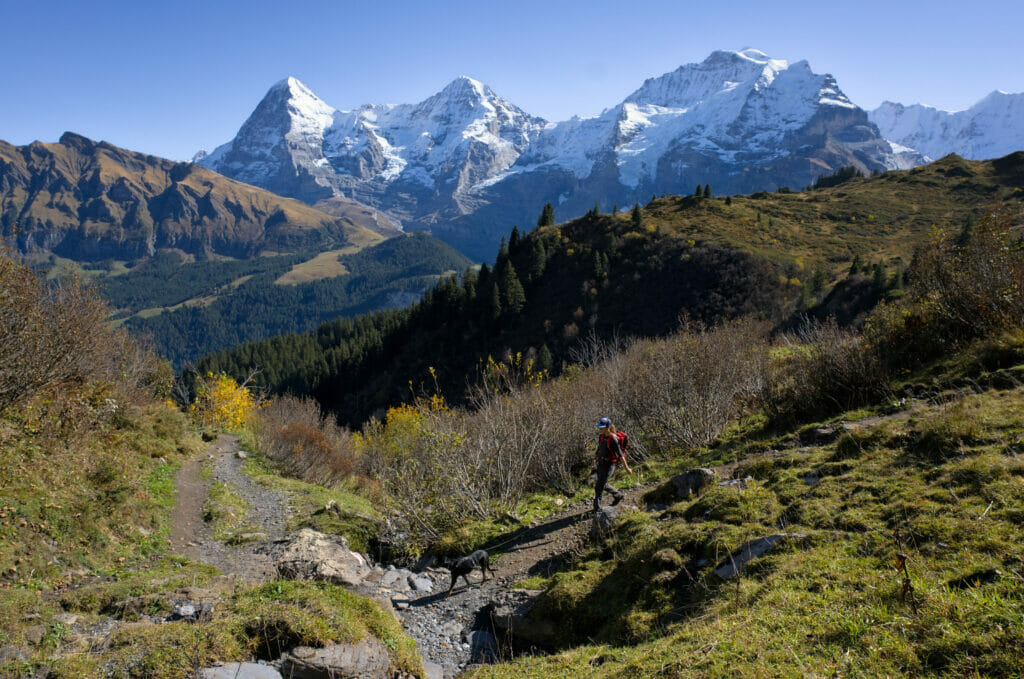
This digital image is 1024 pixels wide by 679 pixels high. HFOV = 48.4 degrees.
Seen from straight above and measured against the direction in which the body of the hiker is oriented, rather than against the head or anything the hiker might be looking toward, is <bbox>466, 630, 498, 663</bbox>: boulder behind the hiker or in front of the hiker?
in front

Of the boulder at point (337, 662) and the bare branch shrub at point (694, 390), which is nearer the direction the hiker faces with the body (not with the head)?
the boulder

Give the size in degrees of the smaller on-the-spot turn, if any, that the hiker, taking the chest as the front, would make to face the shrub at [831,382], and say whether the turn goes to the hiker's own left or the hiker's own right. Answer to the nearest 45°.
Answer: approximately 180°

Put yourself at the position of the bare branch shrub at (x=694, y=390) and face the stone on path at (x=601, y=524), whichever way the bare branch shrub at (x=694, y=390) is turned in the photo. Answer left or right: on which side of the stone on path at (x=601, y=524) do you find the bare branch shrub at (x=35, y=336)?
right

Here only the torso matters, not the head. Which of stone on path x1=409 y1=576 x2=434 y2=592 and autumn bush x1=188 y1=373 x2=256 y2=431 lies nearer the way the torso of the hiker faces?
the stone on path

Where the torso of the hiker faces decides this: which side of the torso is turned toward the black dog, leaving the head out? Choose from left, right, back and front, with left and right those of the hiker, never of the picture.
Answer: front

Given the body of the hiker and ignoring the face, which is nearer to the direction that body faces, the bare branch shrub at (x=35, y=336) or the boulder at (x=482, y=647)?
the boulder

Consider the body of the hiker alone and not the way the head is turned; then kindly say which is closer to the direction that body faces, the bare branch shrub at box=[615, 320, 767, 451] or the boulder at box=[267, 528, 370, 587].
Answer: the boulder

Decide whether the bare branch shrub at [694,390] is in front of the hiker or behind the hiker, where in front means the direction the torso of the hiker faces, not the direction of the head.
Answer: behind

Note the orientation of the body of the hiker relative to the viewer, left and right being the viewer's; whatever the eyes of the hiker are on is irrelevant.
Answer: facing the viewer and to the left of the viewer
